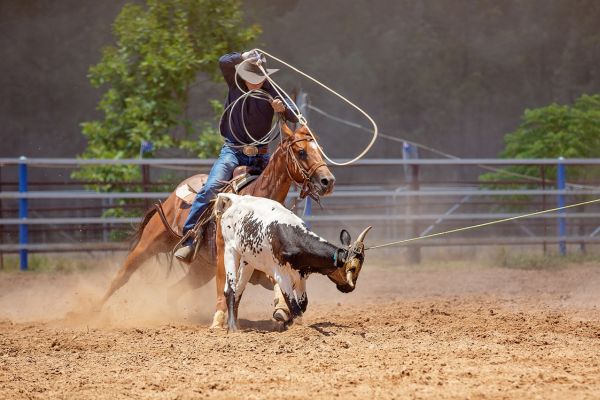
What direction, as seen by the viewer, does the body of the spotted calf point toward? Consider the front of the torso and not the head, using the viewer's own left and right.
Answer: facing to the right of the viewer

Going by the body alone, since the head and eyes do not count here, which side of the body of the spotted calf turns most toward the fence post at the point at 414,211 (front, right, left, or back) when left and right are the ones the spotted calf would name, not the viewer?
left

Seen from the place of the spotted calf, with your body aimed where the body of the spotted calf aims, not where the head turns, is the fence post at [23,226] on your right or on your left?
on your left

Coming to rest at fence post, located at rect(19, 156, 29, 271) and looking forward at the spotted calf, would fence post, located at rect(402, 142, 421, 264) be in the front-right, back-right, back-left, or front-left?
front-left

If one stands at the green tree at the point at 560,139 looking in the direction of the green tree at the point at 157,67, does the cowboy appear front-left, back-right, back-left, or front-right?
front-left

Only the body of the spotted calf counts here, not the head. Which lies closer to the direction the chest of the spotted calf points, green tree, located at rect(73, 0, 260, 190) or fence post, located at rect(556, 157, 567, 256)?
the fence post
